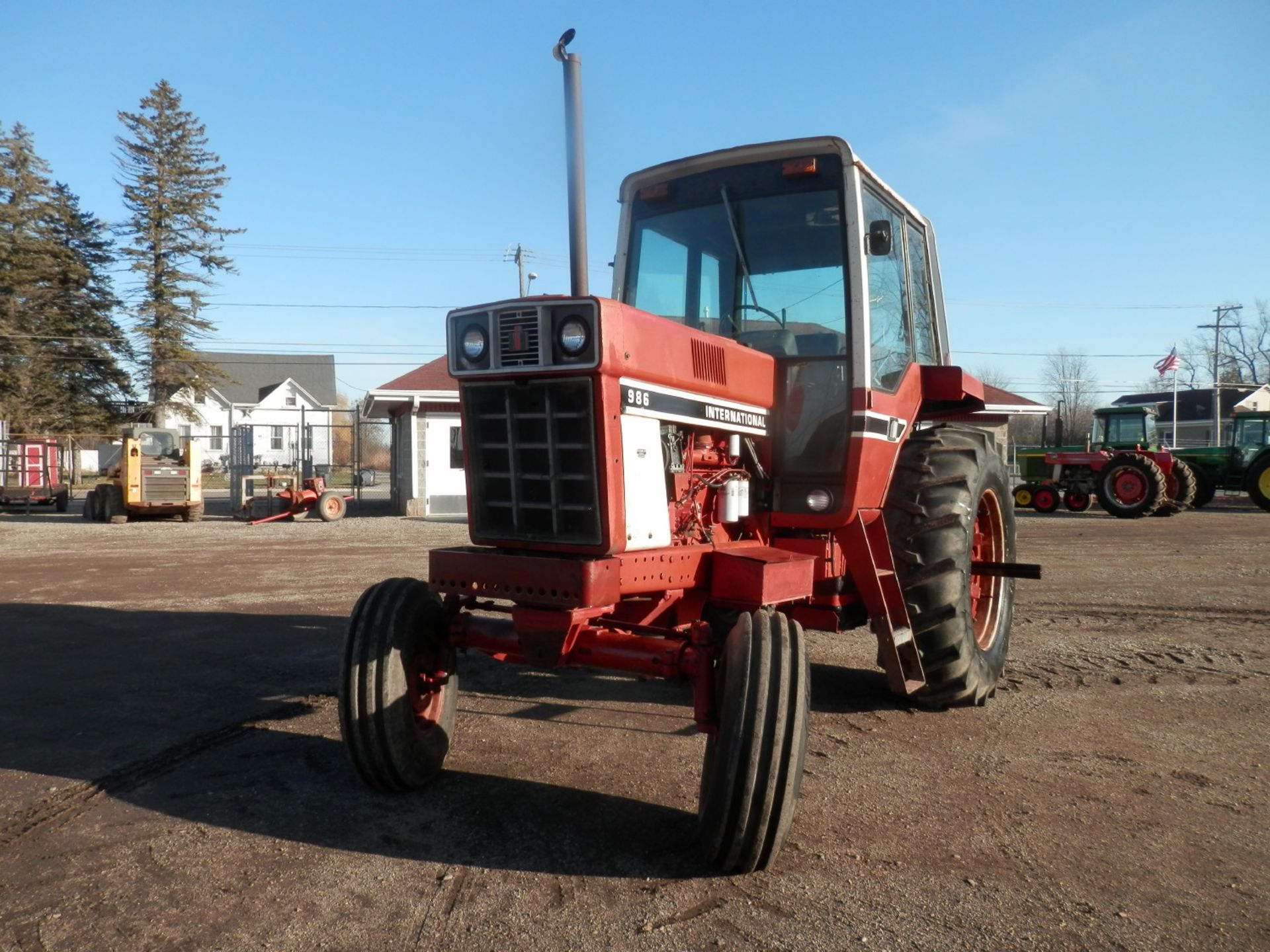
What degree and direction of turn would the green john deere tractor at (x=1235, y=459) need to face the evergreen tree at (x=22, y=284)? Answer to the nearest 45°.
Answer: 0° — it already faces it

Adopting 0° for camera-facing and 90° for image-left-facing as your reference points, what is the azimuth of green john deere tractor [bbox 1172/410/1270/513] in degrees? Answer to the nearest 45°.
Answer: approximately 90°

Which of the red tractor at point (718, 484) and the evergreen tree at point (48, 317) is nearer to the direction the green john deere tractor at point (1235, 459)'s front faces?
the evergreen tree

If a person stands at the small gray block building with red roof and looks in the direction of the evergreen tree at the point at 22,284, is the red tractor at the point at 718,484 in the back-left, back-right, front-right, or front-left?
back-left

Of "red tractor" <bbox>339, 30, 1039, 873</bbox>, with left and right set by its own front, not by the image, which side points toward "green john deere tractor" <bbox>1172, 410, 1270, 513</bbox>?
back

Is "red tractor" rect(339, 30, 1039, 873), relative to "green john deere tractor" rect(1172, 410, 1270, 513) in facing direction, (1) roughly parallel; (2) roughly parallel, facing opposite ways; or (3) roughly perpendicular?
roughly perpendicular

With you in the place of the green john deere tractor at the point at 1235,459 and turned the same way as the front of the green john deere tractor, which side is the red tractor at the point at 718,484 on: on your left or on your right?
on your left

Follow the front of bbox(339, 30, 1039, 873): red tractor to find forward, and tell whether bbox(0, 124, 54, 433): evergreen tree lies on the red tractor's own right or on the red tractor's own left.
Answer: on the red tractor's own right
